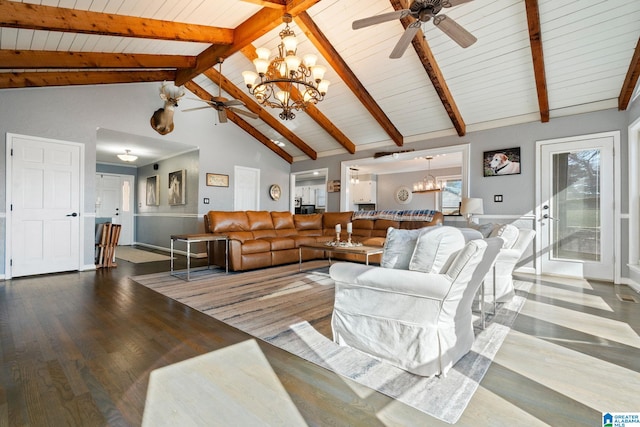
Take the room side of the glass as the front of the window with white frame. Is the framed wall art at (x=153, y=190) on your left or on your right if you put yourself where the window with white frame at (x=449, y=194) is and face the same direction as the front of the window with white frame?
on your right

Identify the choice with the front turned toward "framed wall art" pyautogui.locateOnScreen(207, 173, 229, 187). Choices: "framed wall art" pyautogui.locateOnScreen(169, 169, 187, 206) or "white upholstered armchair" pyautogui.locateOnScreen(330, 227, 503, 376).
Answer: the white upholstered armchair

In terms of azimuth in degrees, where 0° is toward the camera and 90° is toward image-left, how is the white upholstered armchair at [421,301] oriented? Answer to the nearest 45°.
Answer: approximately 135°

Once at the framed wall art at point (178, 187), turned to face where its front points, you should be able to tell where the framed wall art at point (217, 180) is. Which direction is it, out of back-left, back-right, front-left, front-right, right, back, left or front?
left

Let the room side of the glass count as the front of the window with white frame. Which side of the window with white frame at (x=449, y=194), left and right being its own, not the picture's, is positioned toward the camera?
front

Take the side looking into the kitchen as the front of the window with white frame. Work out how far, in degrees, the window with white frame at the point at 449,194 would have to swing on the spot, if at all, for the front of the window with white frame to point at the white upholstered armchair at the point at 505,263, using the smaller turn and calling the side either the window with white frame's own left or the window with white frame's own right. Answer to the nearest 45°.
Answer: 0° — it already faces it

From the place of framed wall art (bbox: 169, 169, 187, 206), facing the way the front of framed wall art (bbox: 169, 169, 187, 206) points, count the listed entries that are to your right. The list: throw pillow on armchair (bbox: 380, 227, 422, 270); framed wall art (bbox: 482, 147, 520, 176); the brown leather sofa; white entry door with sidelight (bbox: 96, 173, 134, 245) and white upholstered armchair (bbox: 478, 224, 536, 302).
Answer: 1

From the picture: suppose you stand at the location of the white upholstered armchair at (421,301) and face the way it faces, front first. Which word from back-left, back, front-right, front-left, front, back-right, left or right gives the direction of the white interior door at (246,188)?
front

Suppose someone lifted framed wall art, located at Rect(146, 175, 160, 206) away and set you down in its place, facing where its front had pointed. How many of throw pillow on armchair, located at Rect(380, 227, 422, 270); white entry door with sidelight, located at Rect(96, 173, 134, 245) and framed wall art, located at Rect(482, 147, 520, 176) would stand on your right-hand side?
1

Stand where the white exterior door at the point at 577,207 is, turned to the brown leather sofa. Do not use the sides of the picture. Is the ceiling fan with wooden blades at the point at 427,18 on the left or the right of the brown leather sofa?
left

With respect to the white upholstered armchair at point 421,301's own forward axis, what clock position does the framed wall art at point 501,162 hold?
The framed wall art is roughly at 2 o'clock from the white upholstered armchair.

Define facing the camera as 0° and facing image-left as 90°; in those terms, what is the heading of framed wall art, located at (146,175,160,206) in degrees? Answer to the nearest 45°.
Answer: approximately 45°

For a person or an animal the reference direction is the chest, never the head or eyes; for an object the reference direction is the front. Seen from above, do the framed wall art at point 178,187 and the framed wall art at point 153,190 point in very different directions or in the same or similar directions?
same or similar directions

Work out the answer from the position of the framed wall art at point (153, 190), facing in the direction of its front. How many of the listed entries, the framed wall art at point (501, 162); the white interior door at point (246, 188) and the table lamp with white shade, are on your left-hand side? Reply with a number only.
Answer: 3

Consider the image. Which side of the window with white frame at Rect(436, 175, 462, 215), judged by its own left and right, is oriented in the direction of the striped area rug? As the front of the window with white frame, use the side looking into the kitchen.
front
